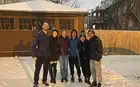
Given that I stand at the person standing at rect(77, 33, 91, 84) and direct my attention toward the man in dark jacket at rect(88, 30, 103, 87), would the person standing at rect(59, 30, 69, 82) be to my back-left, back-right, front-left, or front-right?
back-right

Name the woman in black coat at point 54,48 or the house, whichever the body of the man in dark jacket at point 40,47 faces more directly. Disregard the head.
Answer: the woman in black coat

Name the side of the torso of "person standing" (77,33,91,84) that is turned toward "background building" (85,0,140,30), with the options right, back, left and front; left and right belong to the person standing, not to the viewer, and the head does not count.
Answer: back

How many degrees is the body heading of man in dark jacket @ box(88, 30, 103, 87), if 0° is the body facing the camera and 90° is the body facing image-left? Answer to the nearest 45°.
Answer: approximately 45°

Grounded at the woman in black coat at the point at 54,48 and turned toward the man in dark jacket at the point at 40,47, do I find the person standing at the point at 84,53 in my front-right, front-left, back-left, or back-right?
back-left

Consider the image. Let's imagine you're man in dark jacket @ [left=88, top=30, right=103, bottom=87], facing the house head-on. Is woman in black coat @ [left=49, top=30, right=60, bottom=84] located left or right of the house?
left

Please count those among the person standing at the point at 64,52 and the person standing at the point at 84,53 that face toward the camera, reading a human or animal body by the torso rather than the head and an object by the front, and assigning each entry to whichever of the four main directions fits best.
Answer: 2

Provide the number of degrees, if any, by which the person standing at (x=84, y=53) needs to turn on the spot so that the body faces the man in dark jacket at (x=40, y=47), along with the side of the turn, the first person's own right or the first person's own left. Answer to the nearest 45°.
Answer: approximately 45° to the first person's own right

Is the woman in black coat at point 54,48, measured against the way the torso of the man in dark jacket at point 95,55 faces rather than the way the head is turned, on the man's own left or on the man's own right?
on the man's own right

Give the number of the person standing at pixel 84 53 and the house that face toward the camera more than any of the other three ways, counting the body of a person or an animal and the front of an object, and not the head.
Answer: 2
